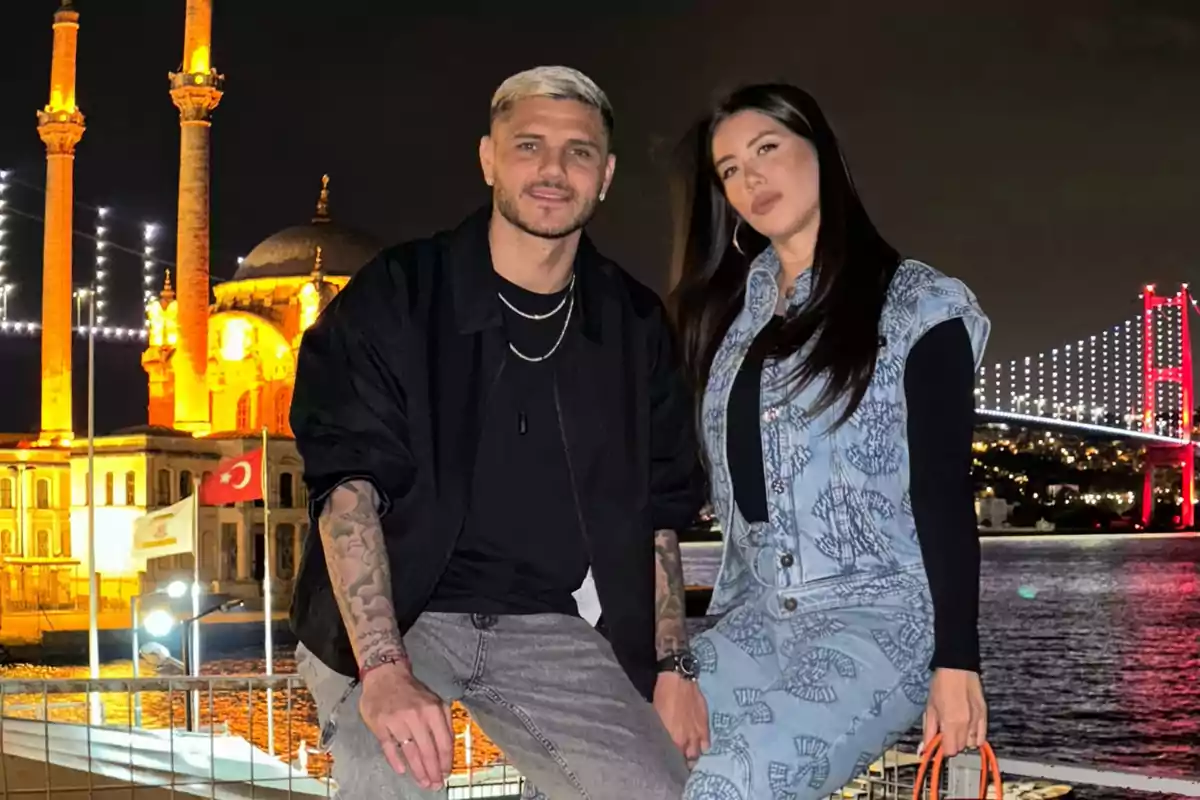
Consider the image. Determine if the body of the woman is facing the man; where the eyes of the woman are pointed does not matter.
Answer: no

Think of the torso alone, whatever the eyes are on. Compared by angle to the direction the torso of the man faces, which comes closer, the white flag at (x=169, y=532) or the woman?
the woman

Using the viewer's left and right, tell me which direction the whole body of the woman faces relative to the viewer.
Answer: facing the viewer and to the left of the viewer

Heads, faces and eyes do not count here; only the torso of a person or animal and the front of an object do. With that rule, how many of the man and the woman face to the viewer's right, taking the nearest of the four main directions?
0

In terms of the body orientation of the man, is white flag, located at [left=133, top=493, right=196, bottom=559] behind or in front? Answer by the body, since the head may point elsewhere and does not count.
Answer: behind

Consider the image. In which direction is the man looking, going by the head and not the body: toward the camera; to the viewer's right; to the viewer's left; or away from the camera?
toward the camera

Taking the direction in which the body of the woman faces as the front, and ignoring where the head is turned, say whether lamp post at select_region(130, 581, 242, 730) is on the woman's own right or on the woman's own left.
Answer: on the woman's own right

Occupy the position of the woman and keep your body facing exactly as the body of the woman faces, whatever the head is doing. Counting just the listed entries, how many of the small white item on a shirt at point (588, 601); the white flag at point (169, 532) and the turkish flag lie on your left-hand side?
0

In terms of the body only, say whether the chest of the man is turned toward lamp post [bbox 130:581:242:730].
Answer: no

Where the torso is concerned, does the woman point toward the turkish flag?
no

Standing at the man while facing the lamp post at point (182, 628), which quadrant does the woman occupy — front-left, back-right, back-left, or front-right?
back-right

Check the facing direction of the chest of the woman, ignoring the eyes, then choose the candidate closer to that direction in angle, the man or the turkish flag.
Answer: the man

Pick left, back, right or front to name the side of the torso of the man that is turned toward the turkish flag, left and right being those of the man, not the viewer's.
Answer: back

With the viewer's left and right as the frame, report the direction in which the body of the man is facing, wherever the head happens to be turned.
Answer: facing the viewer

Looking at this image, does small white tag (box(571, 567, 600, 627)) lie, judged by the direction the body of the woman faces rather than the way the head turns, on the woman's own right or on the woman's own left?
on the woman's own right

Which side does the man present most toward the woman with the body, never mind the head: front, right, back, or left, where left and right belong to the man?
left
